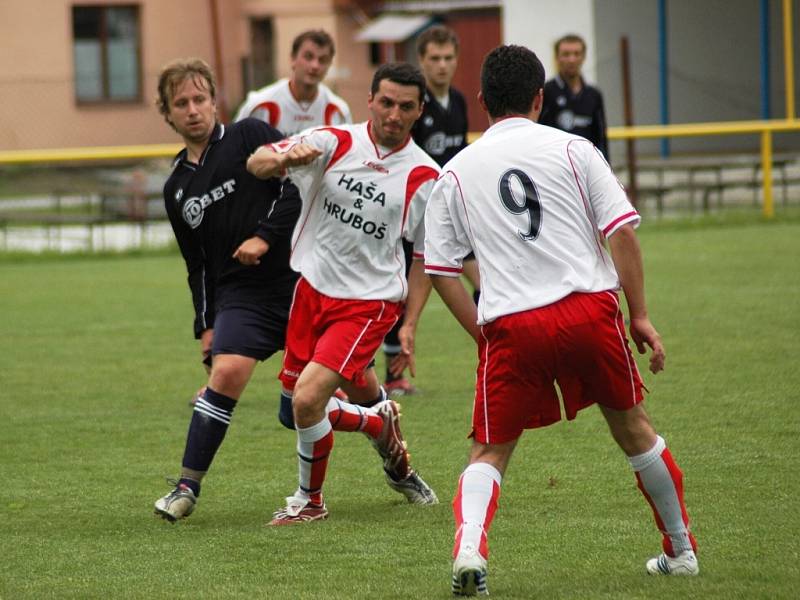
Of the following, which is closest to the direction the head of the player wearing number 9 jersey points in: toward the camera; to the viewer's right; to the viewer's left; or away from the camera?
away from the camera

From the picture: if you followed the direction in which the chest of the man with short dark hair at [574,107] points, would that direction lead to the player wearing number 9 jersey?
yes

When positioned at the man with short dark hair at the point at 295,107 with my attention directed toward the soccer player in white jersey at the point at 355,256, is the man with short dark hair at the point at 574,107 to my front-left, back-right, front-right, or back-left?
back-left

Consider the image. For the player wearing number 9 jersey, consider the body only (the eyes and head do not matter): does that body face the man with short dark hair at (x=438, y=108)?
yes

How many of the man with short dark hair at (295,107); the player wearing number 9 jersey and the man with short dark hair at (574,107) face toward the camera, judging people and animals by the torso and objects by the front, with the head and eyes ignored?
2

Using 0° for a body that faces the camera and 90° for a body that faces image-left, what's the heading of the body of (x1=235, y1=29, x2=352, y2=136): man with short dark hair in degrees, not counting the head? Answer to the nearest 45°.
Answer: approximately 0°

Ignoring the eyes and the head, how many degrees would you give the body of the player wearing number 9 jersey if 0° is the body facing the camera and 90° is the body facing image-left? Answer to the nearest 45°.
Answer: approximately 180°

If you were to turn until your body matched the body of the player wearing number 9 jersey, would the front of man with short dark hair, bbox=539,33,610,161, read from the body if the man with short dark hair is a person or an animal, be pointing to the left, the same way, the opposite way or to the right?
the opposite way

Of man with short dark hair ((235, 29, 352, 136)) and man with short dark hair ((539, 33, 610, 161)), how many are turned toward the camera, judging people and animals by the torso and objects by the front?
2
